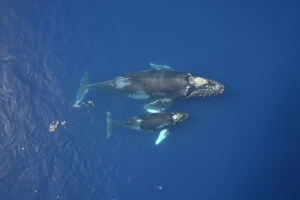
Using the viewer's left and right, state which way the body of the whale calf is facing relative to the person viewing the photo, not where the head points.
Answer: facing to the right of the viewer

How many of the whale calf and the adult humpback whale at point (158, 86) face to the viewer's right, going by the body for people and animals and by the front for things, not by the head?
2

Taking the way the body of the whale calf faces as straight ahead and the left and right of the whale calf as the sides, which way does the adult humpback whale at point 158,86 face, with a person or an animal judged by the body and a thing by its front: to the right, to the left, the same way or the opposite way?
the same way

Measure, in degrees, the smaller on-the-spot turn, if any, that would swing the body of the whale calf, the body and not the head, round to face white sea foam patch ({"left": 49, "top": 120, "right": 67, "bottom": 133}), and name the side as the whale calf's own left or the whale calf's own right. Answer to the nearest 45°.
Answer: approximately 180°

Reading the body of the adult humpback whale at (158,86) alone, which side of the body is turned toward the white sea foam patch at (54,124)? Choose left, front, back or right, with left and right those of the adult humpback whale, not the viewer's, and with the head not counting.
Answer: back

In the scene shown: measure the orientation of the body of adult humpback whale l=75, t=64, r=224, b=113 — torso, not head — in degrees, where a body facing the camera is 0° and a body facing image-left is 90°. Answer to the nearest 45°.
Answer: approximately 270°
